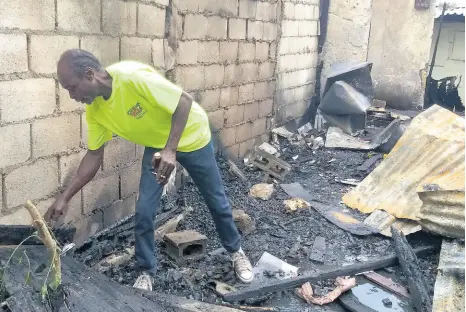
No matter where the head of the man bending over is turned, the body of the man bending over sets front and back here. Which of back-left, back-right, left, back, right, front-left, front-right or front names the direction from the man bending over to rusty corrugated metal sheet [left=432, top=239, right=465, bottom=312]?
back-left

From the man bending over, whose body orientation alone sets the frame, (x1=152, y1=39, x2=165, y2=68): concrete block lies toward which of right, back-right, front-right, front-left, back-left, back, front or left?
back-right

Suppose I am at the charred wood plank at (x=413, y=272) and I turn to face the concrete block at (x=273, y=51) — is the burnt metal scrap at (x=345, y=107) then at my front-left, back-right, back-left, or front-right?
front-right

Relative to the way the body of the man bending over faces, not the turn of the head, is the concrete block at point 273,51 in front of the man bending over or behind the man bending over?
behind

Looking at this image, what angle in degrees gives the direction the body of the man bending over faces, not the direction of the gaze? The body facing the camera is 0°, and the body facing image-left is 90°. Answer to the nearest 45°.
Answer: approximately 45°

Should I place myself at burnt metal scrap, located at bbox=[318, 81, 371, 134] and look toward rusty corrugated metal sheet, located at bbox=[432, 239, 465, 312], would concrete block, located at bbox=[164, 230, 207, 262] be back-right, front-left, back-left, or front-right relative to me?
front-right

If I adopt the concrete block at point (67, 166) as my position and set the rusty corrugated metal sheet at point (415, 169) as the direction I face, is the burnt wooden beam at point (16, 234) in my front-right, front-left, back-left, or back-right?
back-right

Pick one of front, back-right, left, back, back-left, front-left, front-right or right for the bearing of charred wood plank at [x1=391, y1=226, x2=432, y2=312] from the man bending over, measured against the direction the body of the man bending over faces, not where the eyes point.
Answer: back-left

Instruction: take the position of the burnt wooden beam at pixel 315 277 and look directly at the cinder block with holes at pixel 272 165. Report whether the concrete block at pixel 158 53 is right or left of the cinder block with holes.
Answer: left

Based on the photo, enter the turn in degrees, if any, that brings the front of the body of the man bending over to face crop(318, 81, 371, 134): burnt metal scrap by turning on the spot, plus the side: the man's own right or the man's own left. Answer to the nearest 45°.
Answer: approximately 180°
